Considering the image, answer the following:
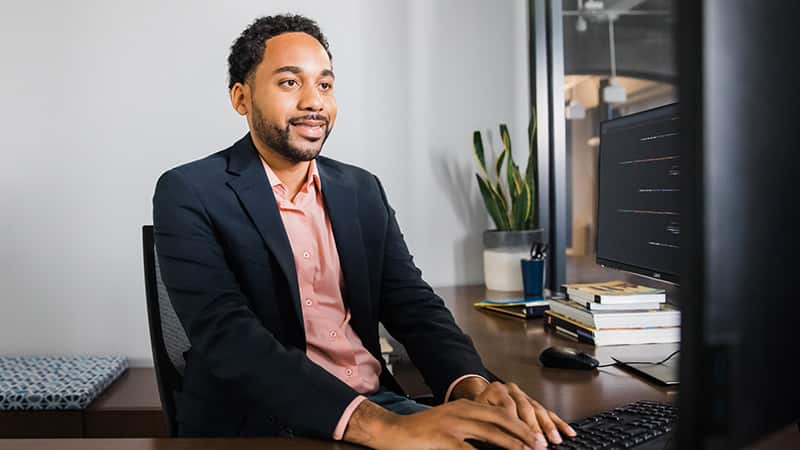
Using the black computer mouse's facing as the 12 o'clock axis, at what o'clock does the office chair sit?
The office chair is roughly at 6 o'clock from the black computer mouse.

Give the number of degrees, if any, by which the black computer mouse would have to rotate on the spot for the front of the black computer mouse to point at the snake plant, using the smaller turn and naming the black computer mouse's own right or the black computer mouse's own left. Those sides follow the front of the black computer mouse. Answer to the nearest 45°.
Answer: approximately 90° to the black computer mouse's own left

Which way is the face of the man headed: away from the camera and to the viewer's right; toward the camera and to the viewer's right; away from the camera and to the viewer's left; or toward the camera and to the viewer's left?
toward the camera and to the viewer's right

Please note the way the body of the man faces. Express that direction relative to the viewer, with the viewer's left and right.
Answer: facing the viewer and to the right of the viewer

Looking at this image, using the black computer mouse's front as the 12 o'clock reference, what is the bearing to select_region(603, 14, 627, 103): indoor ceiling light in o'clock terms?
The indoor ceiling light is roughly at 9 o'clock from the black computer mouse.

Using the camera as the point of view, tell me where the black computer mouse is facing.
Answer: facing to the right of the viewer

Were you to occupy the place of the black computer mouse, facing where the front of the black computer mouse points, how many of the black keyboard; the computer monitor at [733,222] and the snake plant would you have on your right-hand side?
2

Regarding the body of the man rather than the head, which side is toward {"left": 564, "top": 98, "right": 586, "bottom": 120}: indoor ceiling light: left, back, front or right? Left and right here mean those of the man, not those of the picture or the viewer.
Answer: left

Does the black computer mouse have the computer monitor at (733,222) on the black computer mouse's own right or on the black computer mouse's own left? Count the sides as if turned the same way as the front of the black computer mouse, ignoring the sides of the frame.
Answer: on the black computer mouse's own right

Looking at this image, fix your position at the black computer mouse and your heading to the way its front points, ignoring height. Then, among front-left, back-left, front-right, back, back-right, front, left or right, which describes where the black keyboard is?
right

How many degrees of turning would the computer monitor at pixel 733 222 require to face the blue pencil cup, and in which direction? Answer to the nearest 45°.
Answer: approximately 45° to its right

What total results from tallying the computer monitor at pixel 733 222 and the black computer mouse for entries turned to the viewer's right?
1

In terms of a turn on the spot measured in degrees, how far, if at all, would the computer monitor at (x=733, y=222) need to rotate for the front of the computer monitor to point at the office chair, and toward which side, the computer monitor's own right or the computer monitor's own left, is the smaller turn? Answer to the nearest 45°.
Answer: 0° — it already faces it

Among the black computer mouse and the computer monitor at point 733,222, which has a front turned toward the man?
the computer monitor

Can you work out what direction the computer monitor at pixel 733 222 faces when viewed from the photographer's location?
facing away from the viewer and to the left of the viewer
